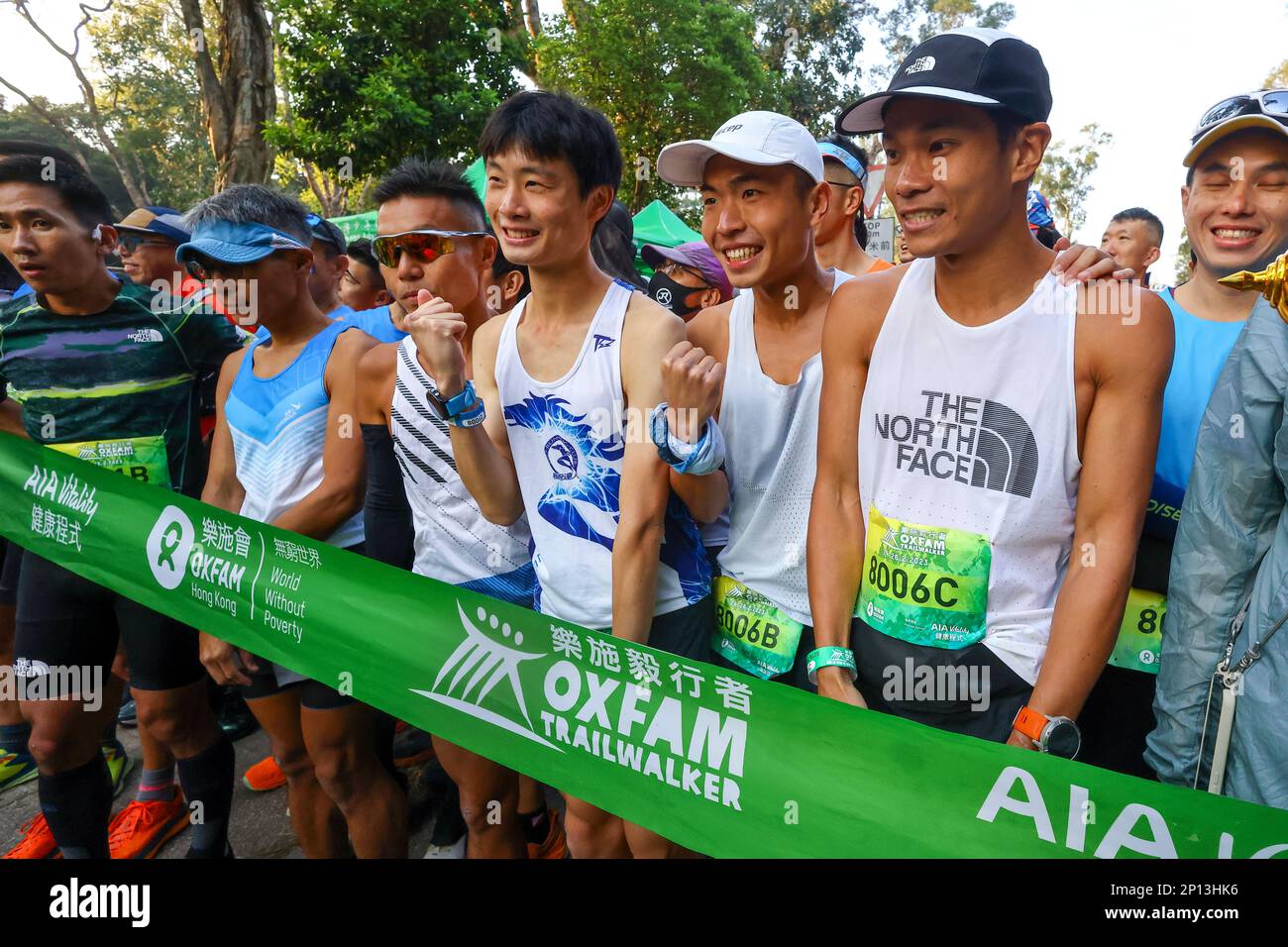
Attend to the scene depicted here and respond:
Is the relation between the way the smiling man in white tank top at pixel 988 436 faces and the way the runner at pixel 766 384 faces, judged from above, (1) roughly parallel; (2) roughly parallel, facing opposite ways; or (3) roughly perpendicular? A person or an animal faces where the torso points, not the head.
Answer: roughly parallel

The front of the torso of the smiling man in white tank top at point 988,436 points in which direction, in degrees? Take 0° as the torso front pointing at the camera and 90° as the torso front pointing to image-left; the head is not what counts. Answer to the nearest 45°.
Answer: approximately 45°

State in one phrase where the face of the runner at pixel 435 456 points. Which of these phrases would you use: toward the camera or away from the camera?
toward the camera

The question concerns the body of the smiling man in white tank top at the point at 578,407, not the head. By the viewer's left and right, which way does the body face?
facing the viewer and to the left of the viewer

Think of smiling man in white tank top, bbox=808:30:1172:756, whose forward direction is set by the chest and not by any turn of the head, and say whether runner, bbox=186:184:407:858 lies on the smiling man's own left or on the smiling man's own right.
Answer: on the smiling man's own right

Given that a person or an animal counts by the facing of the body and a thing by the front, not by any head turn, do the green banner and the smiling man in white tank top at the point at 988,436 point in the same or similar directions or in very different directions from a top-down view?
same or similar directions

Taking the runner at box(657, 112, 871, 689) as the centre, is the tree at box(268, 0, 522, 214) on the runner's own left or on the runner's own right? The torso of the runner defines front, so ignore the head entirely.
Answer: on the runner's own right

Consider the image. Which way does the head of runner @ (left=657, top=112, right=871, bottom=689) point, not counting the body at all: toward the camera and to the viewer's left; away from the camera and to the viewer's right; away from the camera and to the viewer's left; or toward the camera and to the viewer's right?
toward the camera and to the viewer's left

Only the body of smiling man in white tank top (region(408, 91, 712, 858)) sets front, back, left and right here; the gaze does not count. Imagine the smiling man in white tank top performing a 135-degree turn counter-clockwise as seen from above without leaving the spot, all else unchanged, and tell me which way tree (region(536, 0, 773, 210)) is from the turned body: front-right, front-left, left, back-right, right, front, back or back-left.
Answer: left

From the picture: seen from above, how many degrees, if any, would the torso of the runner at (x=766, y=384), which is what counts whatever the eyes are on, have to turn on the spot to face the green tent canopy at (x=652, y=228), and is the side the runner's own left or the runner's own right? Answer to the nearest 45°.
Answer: approximately 135° to the runner's own right

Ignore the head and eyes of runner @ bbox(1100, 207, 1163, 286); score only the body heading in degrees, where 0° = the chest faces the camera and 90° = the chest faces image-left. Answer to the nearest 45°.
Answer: approximately 45°

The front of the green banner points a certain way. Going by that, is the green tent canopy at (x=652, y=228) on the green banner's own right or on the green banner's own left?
on the green banner's own right
